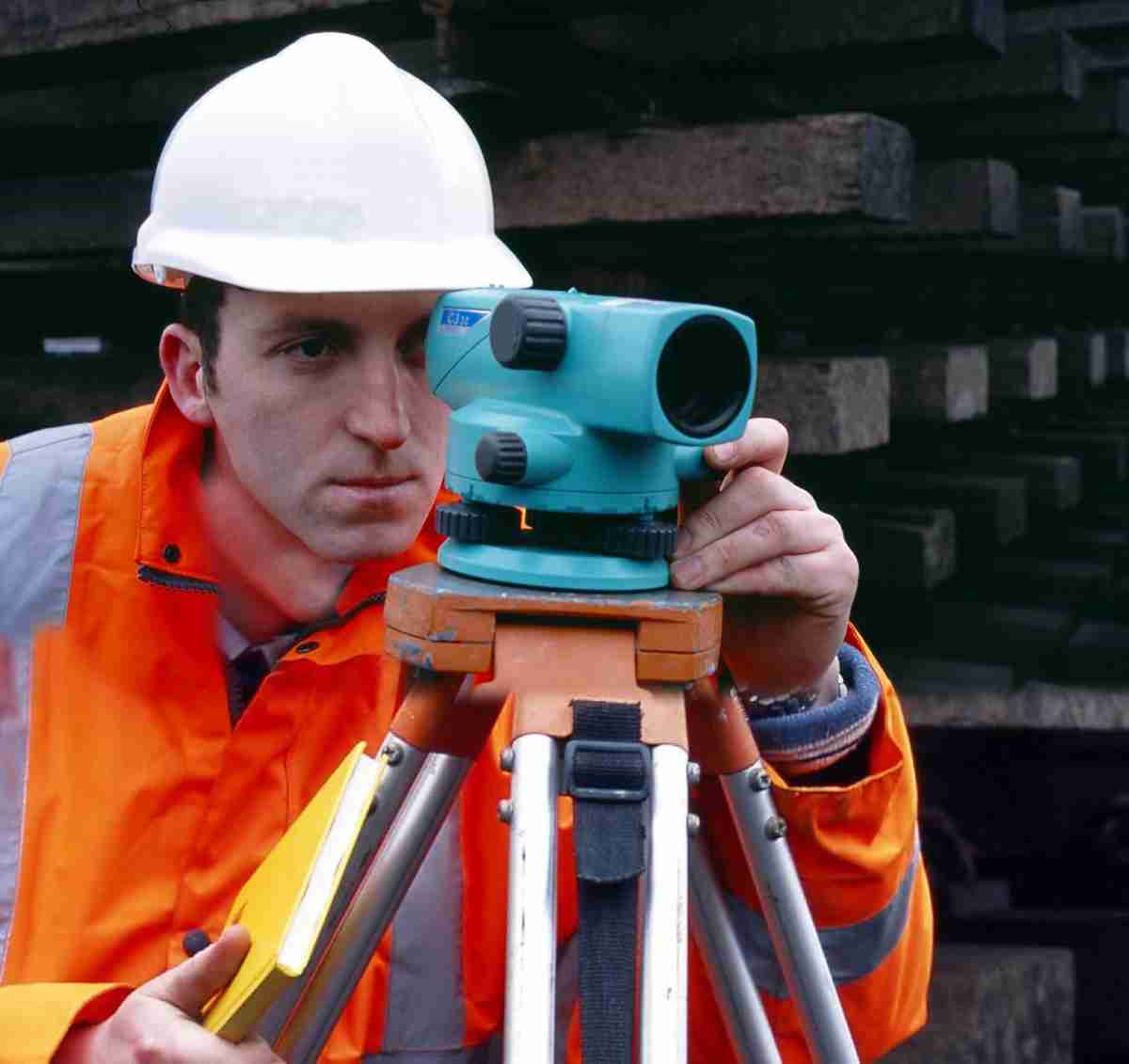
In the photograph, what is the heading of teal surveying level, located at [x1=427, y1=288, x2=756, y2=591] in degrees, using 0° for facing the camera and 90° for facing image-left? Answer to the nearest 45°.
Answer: approximately 315°

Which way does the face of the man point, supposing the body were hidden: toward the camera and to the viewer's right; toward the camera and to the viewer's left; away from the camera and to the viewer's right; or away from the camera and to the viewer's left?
toward the camera and to the viewer's right

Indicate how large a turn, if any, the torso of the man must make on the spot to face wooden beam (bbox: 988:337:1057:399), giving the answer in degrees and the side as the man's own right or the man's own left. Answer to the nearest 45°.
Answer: approximately 90° to the man's own left

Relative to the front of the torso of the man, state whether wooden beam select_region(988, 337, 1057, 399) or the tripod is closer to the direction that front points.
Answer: the tripod

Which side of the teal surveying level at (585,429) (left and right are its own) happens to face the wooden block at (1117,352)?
left

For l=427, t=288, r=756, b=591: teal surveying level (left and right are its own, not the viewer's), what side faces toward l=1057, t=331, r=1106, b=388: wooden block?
left

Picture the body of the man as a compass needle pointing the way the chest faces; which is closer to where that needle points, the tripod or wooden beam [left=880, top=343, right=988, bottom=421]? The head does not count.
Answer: the tripod

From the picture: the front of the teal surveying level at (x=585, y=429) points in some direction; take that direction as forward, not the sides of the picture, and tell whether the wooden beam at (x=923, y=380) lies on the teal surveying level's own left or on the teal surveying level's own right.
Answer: on the teal surveying level's own left
